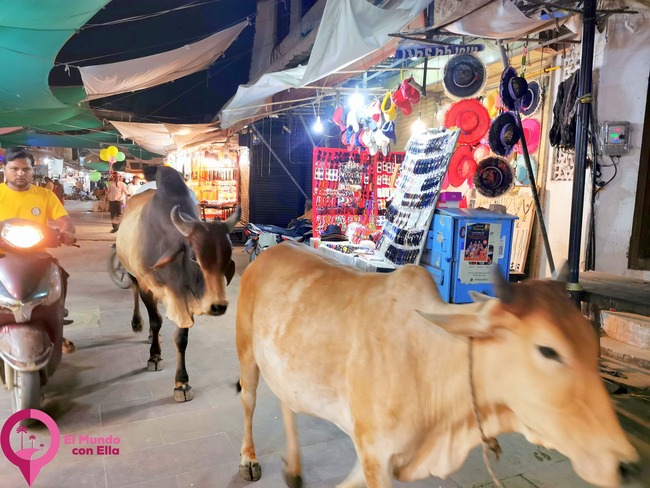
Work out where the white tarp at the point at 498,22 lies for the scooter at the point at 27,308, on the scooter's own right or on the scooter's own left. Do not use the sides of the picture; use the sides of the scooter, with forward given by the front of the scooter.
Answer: on the scooter's own left

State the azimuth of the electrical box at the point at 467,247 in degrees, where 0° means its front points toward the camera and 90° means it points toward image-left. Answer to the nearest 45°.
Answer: approximately 45°

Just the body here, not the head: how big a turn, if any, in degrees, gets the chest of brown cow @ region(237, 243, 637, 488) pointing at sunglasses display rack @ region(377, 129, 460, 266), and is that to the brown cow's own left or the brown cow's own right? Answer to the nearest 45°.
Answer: approximately 135° to the brown cow's own left

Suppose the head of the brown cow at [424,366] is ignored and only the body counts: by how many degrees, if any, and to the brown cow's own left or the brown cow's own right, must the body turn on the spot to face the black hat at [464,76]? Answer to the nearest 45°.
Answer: approximately 135° to the brown cow's own left

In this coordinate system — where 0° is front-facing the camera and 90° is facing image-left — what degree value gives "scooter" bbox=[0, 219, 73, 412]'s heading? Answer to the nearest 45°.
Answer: approximately 0°

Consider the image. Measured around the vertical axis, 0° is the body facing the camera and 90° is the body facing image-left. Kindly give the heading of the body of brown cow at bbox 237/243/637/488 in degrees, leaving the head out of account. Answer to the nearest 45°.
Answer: approximately 315°
